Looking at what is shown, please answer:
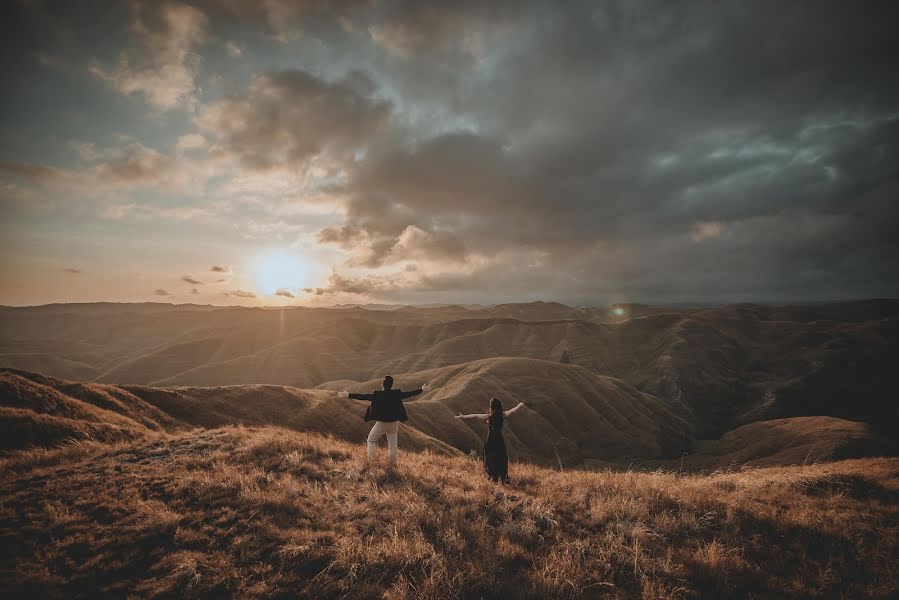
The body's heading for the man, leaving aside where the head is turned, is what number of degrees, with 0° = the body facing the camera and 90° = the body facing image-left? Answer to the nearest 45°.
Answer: approximately 180°
